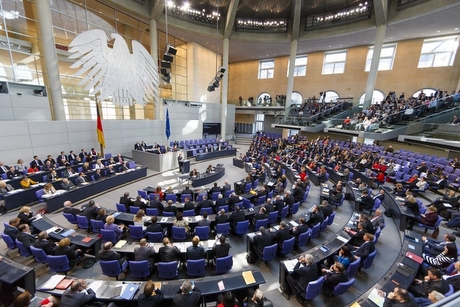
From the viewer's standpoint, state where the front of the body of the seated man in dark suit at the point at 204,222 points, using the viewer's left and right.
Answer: facing away from the viewer

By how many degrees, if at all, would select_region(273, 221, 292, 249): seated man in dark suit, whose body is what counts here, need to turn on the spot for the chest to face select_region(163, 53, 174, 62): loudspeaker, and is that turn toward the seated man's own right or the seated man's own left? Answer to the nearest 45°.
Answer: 0° — they already face it

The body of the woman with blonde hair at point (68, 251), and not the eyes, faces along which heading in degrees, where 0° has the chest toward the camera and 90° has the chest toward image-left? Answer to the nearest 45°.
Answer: approximately 225°

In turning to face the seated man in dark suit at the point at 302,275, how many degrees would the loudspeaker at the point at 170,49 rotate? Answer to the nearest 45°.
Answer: approximately 45° to its right

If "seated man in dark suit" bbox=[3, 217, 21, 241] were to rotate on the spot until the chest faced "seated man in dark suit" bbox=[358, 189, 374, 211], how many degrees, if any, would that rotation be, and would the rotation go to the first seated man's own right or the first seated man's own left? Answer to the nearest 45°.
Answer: approximately 90° to the first seated man's own right

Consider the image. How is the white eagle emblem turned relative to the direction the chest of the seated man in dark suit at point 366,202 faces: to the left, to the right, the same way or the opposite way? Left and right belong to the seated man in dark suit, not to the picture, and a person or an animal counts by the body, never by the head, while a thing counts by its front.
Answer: the opposite way

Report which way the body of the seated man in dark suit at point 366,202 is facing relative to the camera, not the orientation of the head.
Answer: to the viewer's left

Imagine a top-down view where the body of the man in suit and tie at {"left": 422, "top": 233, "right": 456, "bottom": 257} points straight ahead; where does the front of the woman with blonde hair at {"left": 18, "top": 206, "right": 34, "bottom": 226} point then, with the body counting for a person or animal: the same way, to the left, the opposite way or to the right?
to the right

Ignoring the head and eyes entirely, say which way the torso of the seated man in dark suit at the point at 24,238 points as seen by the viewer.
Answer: to the viewer's right

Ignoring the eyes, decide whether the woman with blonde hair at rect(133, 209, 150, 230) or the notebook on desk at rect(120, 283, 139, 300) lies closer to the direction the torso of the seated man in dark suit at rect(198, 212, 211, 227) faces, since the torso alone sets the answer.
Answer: the woman with blonde hair

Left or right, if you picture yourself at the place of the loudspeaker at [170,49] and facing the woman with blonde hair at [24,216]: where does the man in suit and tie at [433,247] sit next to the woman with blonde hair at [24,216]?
left

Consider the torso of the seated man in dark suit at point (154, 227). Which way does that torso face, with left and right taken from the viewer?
facing away from the viewer

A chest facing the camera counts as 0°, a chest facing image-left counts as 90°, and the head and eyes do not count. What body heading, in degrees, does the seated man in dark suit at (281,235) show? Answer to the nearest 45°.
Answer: approximately 135°
